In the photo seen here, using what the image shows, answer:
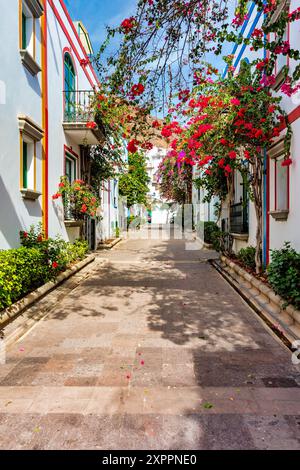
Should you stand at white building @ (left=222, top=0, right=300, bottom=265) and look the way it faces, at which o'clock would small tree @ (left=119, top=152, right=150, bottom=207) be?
The small tree is roughly at 2 o'clock from the white building.

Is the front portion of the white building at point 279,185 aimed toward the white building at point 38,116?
yes

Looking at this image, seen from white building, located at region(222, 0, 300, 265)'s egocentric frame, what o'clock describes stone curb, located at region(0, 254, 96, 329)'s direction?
The stone curb is roughly at 11 o'clock from the white building.

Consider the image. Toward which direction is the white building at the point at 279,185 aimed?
to the viewer's left

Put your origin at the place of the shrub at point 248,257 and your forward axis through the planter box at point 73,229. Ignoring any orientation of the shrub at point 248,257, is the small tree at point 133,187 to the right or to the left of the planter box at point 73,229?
right

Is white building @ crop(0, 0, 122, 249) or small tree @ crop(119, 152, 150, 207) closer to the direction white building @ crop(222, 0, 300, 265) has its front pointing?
the white building

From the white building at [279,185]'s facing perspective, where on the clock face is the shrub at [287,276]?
The shrub is roughly at 9 o'clock from the white building.
